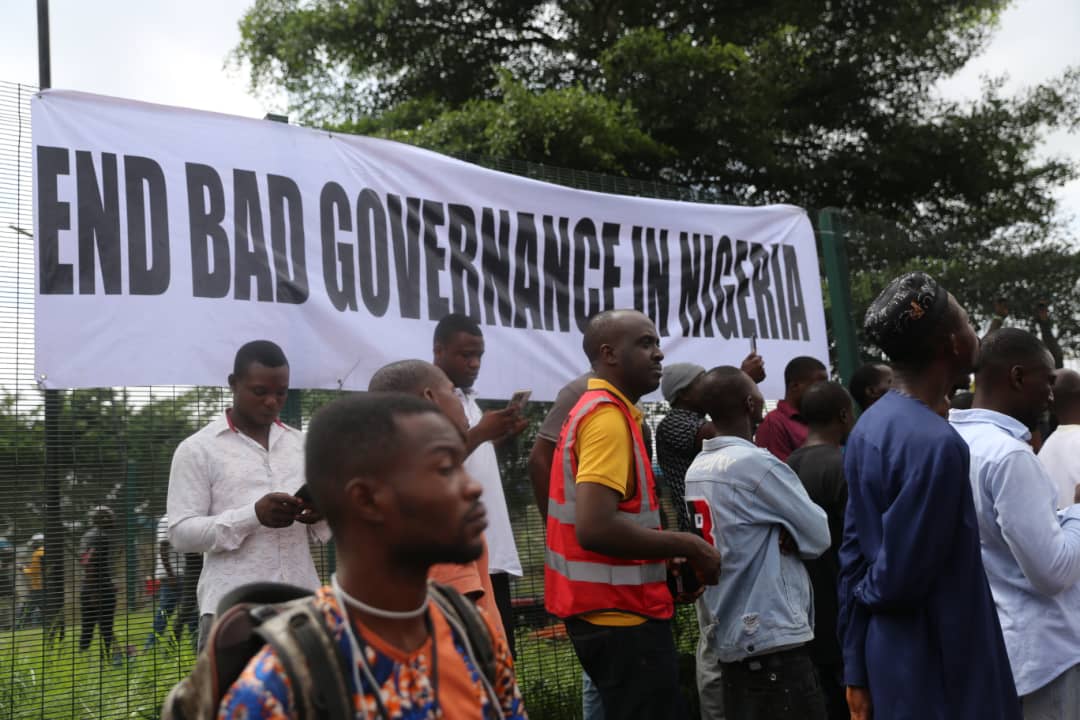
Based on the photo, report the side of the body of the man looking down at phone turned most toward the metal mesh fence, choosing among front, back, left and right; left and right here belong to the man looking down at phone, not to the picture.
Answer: back

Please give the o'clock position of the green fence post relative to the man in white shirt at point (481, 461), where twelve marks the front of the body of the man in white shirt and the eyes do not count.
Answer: The green fence post is roughly at 9 o'clock from the man in white shirt.

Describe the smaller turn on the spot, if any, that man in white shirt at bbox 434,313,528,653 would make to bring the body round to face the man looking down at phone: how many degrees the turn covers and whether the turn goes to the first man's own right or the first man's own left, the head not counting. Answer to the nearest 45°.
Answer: approximately 90° to the first man's own right

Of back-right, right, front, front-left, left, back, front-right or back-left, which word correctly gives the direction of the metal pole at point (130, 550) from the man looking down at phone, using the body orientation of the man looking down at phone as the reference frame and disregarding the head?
back

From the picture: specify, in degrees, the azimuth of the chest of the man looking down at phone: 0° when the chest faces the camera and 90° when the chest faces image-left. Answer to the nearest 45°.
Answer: approximately 315°

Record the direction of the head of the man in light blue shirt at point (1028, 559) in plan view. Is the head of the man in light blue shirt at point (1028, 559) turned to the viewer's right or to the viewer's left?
to the viewer's right

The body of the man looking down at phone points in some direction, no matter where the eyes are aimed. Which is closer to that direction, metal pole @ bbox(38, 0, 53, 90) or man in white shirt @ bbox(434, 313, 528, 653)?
the man in white shirt
